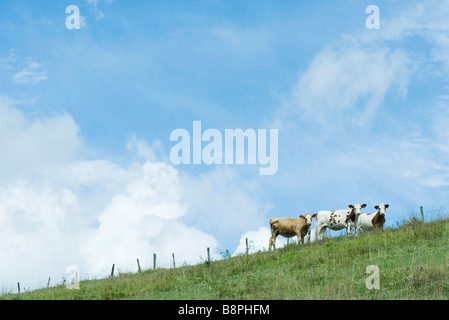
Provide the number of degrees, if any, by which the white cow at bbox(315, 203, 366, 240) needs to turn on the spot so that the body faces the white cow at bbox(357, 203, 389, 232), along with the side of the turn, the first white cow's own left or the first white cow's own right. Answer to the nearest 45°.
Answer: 0° — it already faces it

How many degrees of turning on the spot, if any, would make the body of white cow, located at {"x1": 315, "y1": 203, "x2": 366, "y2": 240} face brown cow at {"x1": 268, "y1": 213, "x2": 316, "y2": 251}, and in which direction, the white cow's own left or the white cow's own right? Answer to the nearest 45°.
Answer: approximately 180°

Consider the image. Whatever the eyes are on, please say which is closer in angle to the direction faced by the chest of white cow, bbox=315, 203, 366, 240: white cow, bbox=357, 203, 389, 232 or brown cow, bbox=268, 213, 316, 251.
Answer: the white cow

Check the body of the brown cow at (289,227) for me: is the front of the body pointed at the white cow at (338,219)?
yes

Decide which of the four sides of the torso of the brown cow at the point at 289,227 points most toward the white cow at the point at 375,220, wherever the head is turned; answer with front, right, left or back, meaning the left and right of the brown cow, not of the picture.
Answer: front

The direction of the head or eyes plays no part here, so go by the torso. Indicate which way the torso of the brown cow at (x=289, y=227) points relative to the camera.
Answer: to the viewer's right

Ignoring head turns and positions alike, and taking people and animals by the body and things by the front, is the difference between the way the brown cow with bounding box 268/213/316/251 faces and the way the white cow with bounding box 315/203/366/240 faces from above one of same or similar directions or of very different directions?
same or similar directions

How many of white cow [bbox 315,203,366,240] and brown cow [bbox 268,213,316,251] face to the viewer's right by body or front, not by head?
2

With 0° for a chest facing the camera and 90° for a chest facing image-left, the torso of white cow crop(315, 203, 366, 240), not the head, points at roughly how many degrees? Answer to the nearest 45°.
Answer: approximately 270°
